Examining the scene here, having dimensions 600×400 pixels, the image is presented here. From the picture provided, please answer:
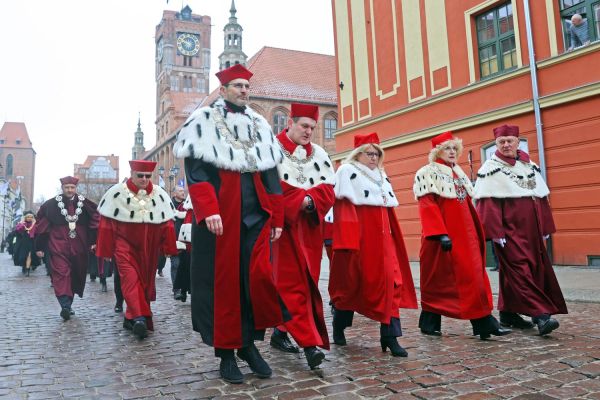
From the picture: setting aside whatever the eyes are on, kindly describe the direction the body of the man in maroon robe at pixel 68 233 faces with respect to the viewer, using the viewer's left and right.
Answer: facing the viewer

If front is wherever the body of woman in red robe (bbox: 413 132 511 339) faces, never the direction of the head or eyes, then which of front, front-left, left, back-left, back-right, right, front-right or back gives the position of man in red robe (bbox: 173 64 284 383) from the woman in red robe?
right

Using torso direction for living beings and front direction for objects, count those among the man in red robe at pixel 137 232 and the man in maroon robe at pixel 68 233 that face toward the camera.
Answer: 2

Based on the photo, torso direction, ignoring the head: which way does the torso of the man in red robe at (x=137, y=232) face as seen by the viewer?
toward the camera

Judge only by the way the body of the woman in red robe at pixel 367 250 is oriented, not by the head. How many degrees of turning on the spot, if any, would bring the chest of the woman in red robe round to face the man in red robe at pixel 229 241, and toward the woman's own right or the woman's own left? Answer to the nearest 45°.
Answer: approximately 90° to the woman's own right

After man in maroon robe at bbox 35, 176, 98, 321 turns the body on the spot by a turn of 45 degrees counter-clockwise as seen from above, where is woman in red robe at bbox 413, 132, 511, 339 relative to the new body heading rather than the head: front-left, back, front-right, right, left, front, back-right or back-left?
front

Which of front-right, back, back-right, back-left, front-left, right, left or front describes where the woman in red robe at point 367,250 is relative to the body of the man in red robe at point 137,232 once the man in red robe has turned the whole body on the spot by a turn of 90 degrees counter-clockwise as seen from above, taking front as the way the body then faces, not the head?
front-right

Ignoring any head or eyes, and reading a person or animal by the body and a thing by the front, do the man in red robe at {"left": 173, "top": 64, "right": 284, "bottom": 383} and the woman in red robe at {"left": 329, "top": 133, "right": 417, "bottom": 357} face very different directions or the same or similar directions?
same or similar directions

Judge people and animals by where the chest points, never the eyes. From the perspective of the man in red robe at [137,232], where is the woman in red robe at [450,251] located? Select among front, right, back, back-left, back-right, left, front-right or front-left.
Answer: front-left

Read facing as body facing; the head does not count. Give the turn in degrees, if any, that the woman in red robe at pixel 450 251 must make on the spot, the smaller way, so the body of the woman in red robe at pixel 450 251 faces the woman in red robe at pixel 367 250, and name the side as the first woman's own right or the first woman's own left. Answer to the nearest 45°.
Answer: approximately 90° to the first woman's own right

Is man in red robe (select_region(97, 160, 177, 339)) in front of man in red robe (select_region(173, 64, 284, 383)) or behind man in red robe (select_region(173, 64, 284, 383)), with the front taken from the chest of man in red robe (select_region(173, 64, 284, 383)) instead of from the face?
behind

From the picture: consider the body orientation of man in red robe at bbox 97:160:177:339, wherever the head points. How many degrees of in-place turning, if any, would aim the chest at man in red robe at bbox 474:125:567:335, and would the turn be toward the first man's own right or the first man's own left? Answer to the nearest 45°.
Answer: approximately 45° to the first man's own left

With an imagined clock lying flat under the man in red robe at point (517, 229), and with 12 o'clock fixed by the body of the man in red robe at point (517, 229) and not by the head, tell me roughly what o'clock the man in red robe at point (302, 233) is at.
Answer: the man in red robe at point (302, 233) is roughly at 3 o'clock from the man in red robe at point (517, 229).

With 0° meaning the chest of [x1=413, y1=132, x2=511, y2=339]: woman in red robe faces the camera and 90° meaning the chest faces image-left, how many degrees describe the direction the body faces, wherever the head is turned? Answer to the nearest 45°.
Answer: approximately 315°

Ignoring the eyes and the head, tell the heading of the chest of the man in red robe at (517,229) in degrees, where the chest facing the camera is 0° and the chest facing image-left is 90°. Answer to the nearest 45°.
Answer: approximately 315°
